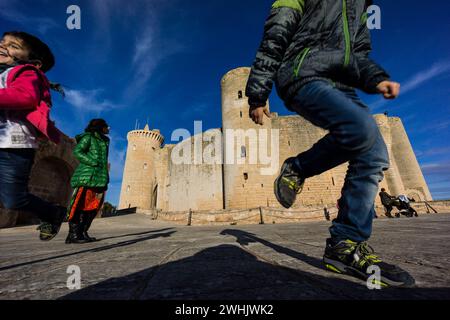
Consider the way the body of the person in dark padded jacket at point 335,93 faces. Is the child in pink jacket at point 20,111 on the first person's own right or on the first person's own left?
on the first person's own right

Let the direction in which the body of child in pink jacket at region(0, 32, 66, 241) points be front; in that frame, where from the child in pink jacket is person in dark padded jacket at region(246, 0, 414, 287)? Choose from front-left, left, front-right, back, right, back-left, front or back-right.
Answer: left

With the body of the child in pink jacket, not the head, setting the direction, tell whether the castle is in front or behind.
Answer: behind

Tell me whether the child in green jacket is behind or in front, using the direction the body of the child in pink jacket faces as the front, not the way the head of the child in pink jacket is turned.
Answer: behind

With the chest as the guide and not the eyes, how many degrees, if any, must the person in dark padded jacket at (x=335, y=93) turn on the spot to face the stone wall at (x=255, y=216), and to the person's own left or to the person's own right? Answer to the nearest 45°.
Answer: approximately 180°

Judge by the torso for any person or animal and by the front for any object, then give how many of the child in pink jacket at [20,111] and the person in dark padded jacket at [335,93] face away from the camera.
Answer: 0
